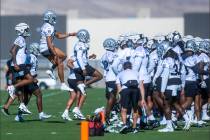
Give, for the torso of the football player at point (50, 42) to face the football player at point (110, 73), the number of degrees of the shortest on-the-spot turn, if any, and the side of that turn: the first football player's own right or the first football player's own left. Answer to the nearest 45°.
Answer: approximately 45° to the first football player's own right

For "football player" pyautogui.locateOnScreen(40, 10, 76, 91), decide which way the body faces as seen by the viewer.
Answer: to the viewer's right
